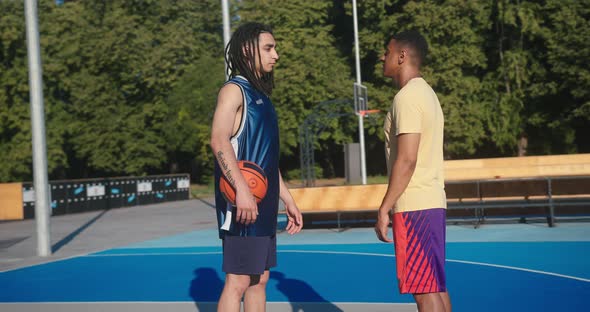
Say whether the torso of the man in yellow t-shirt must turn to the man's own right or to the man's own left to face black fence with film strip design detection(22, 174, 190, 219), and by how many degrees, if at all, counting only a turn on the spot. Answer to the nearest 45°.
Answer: approximately 45° to the man's own right

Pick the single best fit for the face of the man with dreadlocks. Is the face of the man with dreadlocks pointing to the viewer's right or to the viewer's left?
to the viewer's right

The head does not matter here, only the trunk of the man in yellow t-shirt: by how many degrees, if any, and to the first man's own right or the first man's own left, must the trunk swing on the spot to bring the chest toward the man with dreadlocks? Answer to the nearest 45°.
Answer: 0° — they already face them

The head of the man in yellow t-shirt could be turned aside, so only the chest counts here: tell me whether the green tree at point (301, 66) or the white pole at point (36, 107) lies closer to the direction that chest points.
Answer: the white pole

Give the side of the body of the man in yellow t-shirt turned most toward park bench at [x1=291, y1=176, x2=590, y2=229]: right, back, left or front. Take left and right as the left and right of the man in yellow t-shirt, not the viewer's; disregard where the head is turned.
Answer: right

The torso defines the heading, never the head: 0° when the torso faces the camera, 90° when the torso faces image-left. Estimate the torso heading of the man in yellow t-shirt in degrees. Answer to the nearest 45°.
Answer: approximately 90°

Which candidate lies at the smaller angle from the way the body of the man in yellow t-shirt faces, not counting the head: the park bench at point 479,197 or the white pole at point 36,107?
the white pole

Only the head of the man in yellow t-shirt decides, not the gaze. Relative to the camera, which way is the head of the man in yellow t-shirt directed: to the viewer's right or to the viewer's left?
to the viewer's left

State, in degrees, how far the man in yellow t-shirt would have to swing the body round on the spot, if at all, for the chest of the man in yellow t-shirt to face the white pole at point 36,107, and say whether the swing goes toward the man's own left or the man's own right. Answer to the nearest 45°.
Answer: approximately 45° to the man's own right

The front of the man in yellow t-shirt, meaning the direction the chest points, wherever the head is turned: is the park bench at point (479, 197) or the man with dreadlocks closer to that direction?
the man with dreadlocks
